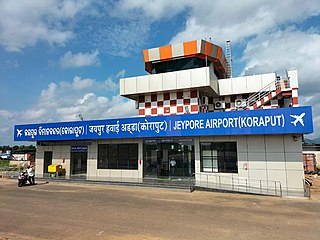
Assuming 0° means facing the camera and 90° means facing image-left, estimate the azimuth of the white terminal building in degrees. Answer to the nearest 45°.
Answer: approximately 45°
